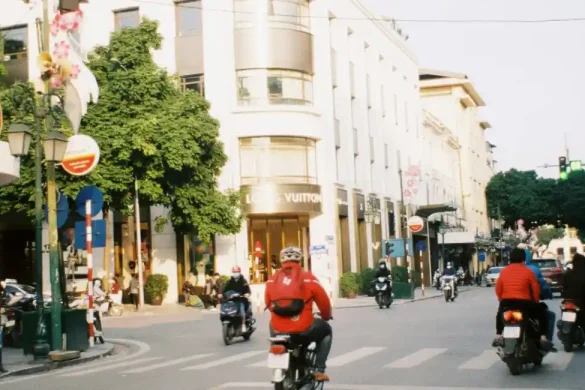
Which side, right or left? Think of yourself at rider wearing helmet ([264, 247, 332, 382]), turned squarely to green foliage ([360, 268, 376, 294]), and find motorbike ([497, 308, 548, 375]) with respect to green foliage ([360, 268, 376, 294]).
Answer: right

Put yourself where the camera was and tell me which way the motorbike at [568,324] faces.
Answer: facing away from the viewer

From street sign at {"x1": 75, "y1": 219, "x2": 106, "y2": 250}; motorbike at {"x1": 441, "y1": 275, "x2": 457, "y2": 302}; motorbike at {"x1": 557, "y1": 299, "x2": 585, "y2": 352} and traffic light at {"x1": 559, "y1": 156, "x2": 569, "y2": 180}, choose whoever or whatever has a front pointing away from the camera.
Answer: motorbike at {"x1": 557, "y1": 299, "x2": 585, "y2": 352}

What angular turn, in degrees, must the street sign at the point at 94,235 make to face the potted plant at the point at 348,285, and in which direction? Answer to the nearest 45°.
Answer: approximately 135° to its left

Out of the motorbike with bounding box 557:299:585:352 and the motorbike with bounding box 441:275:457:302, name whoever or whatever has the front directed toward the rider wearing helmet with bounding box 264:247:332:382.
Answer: the motorbike with bounding box 441:275:457:302

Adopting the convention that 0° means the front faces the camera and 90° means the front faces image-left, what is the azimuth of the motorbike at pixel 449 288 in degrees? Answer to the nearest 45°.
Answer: approximately 0°

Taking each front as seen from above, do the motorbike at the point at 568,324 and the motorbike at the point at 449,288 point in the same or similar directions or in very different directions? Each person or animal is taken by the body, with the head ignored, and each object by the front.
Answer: very different directions

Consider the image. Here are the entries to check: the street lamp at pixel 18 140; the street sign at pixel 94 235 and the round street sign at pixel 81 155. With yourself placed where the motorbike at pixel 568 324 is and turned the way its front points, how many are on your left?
3

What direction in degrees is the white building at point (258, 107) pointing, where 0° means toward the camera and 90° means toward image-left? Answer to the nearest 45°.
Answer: approximately 0°

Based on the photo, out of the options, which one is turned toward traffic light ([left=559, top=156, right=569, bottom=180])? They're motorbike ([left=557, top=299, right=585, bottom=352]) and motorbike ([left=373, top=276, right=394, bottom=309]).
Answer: motorbike ([left=557, top=299, right=585, bottom=352])

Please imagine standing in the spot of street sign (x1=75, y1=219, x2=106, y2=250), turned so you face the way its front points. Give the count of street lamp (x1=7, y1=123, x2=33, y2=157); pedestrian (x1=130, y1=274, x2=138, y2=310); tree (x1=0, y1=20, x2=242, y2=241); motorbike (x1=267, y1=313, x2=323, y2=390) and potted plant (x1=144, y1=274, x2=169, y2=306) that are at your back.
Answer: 3

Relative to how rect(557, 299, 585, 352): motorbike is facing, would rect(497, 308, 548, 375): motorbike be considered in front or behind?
behind

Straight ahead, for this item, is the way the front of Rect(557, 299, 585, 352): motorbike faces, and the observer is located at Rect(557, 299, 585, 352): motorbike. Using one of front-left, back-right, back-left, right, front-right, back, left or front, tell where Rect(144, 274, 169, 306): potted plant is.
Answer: front-left

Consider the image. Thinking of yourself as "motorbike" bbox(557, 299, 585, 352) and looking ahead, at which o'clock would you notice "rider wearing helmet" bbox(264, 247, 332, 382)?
The rider wearing helmet is roughly at 7 o'clock from the motorbike.

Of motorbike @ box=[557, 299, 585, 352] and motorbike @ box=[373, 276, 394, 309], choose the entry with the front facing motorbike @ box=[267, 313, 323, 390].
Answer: motorbike @ box=[373, 276, 394, 309]
